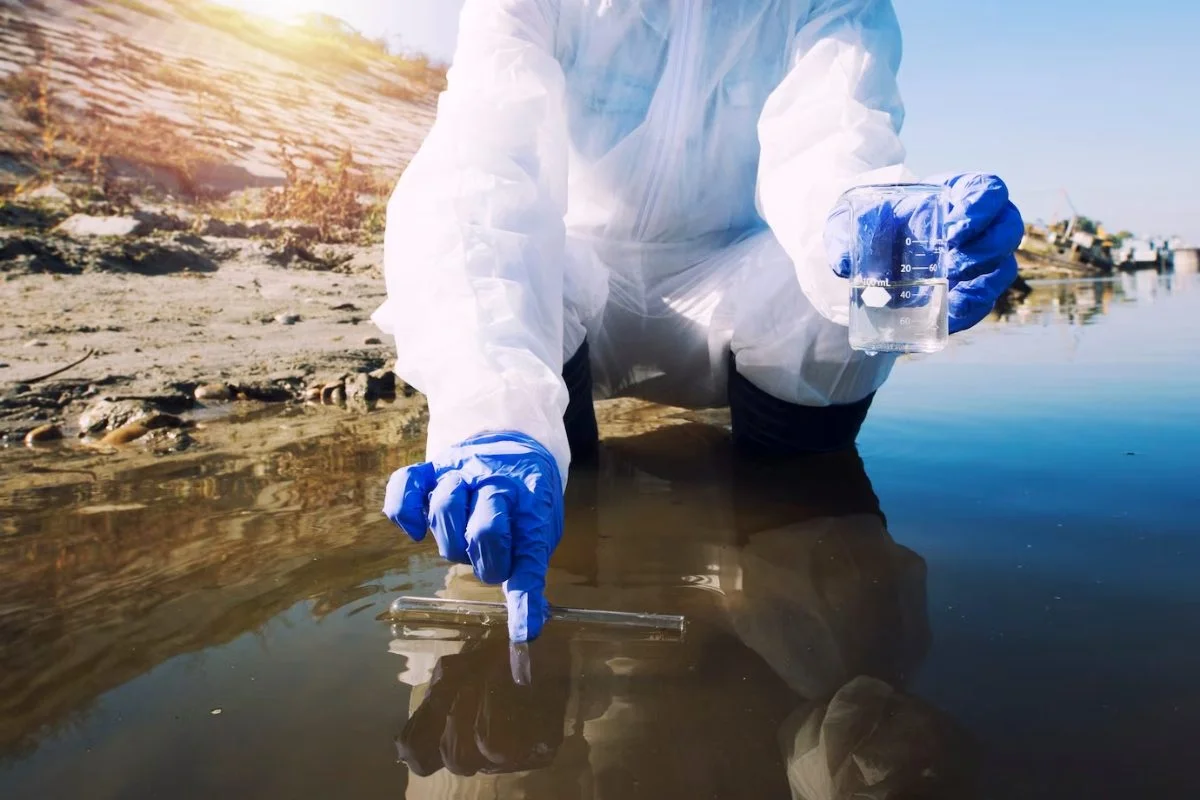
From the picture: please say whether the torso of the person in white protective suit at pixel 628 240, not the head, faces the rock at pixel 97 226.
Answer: no

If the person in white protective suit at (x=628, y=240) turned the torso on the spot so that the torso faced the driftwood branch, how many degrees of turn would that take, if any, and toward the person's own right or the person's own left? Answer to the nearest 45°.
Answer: approximately 135° to the person's own right

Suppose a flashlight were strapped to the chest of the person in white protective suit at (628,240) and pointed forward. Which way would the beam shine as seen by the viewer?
toward the camera

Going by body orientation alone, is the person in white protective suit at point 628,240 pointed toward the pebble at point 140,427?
no

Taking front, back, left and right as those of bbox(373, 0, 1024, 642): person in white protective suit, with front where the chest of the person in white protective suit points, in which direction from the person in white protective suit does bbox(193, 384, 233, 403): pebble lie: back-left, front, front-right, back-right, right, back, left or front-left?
back-right

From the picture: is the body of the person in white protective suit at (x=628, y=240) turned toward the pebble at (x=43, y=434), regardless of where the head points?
no
